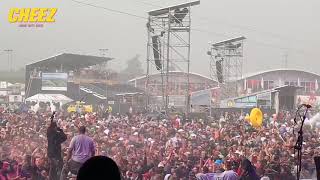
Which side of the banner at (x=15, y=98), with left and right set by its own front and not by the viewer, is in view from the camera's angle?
front

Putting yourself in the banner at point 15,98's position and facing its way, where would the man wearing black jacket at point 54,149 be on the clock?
The man wearing black jacket is roughly at 12 o'clock from the banner.

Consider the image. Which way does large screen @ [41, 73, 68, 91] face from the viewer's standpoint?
toward the camera

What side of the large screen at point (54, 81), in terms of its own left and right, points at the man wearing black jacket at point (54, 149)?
front

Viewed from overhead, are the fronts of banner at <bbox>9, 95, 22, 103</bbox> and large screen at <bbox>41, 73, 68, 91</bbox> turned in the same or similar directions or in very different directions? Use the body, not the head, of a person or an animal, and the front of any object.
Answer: same or similar directions

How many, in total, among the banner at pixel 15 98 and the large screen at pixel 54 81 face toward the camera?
2
